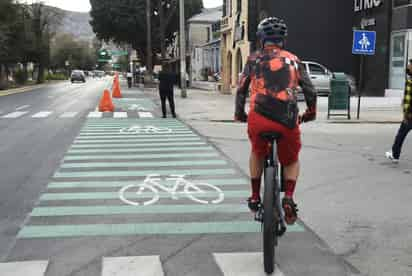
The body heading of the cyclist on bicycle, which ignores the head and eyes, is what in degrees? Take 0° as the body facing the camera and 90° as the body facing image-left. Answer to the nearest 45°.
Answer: approximately 180°

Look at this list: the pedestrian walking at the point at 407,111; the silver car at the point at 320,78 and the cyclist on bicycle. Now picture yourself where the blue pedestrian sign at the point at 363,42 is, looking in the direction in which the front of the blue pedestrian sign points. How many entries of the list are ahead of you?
2

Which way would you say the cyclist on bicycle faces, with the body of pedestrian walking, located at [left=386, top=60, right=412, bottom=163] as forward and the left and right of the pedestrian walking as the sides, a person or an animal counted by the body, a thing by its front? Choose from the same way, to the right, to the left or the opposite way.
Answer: to the right

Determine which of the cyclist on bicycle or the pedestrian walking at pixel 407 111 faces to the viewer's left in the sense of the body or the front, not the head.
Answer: the pedestrian walking

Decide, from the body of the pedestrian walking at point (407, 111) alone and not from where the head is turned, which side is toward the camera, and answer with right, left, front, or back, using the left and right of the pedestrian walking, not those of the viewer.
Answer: left

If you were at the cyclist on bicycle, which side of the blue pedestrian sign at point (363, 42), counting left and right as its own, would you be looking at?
front

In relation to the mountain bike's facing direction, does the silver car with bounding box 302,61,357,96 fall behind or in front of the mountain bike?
in front

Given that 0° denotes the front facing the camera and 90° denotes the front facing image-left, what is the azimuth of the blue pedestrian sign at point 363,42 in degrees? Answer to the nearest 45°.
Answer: approximately 0°

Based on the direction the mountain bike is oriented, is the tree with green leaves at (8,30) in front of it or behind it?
in front

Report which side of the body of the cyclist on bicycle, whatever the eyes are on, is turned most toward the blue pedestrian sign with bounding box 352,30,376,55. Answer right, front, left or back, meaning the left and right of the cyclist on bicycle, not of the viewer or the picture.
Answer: front

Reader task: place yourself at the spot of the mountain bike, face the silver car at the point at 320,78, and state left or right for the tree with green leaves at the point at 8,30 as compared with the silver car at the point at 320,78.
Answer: left

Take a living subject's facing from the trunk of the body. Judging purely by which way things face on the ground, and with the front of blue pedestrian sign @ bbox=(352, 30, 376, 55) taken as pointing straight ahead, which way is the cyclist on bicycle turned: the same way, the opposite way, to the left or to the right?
the opposite way
